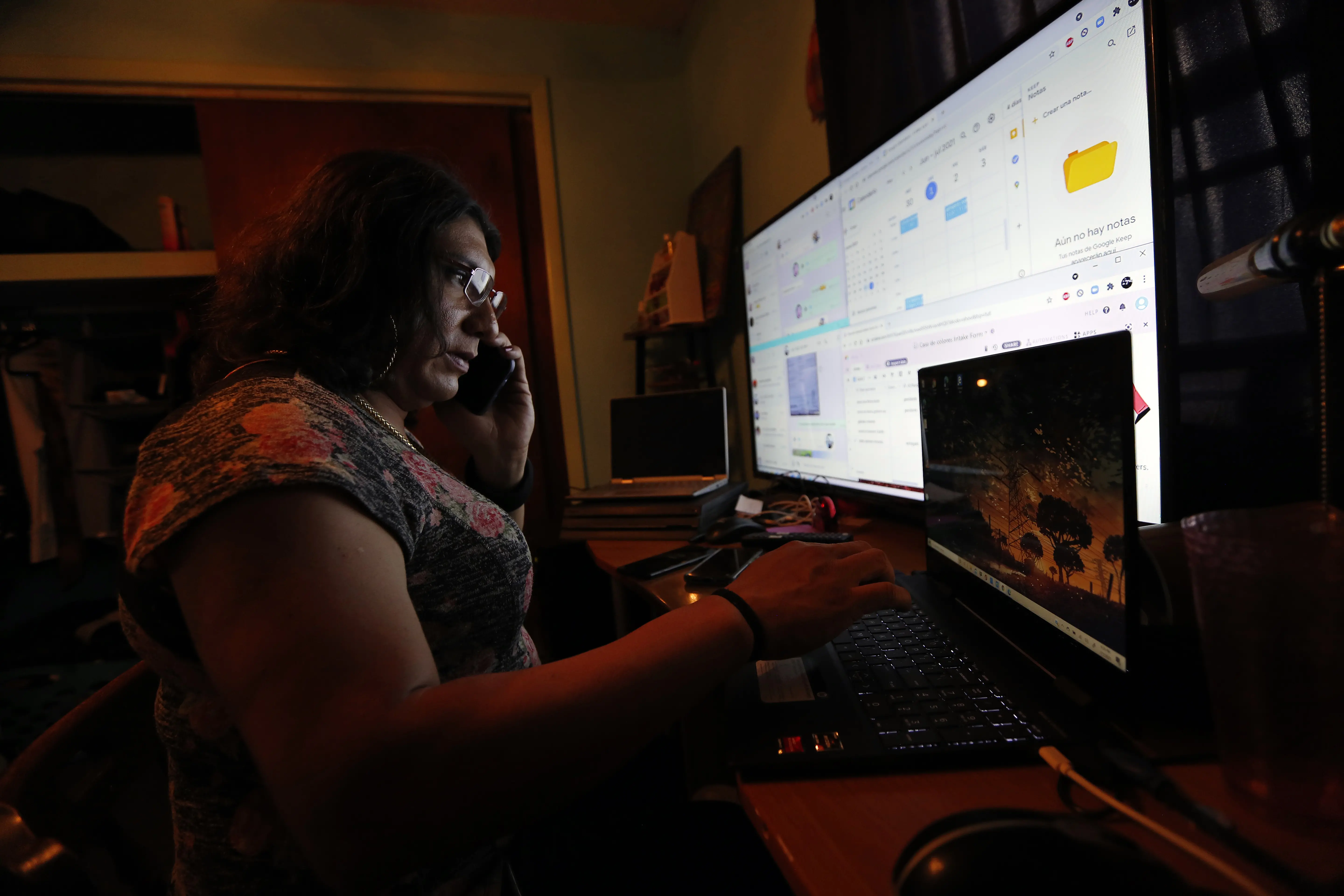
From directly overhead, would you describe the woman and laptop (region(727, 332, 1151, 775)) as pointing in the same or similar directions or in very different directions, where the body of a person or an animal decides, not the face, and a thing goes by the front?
very different directions

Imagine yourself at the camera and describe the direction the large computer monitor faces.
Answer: facing the viewer and to the left of the viewer

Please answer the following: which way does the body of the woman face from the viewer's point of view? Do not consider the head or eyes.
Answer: to the viewer's right

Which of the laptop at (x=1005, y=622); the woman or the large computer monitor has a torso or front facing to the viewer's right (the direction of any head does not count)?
the woman

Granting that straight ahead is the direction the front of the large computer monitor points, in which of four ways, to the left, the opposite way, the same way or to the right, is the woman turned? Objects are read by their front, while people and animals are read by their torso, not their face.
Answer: the opposite way

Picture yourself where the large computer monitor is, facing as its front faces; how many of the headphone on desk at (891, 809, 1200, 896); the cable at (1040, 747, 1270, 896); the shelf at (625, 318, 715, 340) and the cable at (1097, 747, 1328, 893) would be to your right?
1

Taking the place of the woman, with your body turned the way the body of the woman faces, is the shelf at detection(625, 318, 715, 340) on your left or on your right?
on your left

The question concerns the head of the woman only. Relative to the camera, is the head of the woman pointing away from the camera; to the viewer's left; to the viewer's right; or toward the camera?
to the viewer's right

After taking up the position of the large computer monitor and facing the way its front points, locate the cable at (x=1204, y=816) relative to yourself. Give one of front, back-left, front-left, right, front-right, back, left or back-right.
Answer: front-left

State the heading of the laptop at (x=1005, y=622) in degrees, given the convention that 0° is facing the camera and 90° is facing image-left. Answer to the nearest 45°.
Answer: approximately 45°

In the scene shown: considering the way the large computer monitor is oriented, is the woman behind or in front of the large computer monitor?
in front

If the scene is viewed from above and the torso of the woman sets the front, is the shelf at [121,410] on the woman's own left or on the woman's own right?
on the woman's own left

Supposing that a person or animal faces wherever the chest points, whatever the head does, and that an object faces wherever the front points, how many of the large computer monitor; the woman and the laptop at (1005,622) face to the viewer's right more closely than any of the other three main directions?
1

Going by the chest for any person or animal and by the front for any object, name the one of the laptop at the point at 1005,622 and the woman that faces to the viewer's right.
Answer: the woman
